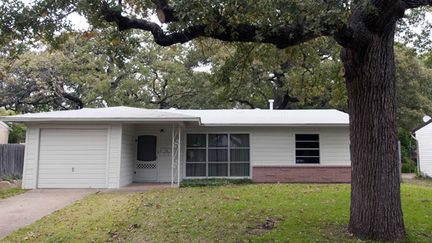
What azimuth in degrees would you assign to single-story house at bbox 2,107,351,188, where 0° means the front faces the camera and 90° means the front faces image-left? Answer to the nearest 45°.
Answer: approximately 0°

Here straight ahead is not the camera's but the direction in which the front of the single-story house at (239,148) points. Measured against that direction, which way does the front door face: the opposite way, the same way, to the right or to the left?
the same way

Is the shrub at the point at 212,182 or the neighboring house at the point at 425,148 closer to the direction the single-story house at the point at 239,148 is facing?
the shrub

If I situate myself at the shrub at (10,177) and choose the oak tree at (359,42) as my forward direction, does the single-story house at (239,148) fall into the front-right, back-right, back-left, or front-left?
front-left

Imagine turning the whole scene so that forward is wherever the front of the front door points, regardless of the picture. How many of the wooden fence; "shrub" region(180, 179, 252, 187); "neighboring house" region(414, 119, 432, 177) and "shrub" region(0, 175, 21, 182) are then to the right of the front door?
2

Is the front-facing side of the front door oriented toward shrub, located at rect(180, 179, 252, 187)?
no

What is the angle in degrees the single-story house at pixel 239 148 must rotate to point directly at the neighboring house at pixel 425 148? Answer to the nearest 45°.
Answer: approximately 90° to its left

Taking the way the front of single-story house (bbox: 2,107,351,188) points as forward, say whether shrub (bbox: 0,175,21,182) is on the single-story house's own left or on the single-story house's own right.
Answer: on the single-story house's own right

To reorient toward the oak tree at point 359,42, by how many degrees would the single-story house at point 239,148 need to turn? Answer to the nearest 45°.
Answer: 0° — it already faces it

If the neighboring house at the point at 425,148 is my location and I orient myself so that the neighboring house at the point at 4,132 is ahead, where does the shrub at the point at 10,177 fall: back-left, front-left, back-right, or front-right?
front-left

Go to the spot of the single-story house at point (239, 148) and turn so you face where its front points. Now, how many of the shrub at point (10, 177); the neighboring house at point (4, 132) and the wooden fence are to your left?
0

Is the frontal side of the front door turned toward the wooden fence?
no

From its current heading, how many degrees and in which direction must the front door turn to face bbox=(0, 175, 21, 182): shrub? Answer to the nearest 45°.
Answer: approximately 90° to its right

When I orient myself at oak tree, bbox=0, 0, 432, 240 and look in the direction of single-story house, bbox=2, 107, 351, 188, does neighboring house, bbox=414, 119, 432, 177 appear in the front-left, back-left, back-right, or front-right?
front-right

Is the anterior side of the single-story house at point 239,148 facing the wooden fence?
no

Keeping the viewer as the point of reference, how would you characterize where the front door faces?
facing the viewer

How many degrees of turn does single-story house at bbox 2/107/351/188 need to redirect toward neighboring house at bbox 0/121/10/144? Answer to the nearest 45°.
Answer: approximately 135° to its right
